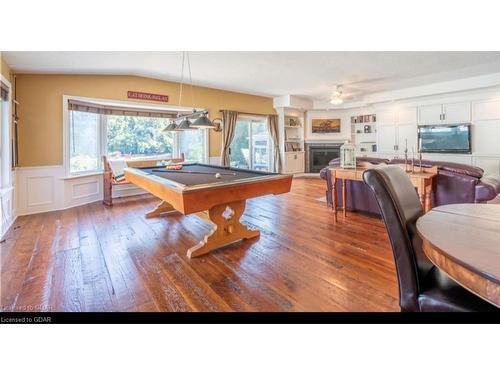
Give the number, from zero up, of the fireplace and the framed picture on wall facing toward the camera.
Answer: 2

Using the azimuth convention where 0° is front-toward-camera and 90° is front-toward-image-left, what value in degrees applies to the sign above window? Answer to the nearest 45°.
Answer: approximately 315°

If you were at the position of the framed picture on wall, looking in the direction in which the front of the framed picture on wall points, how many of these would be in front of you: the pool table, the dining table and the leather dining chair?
3

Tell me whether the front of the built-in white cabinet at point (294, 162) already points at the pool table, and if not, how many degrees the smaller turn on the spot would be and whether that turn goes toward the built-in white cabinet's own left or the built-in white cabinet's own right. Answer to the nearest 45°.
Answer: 0° — it already faces it
